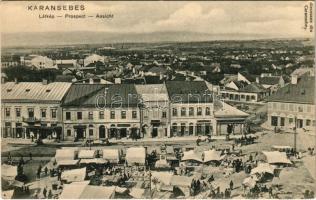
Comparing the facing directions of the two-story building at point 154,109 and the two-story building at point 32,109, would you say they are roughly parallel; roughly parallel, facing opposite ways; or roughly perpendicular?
roughly parallel

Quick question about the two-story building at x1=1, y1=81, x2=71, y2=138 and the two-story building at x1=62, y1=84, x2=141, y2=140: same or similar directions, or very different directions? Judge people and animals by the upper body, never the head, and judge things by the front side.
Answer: same or similar directions

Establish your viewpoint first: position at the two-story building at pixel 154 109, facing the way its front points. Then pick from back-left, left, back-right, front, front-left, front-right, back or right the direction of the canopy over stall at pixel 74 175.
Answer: right

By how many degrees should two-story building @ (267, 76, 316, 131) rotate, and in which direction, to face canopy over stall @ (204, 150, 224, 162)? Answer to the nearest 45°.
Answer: approximately 90° to its right

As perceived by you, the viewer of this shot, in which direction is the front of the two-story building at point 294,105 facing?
facing the viewer

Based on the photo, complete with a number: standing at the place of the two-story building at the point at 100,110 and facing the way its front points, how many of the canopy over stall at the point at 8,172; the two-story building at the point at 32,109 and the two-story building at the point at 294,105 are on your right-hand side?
2

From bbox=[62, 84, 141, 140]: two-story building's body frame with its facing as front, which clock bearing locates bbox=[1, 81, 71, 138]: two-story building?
bbox=[1, 81, 71, 138]: two-story building is roughly at 3 o'clock from bbox=[62, 84, 141, 140]: two-story building.

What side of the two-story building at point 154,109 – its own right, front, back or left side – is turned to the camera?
front

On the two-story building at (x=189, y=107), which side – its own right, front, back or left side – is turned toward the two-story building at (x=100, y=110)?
right

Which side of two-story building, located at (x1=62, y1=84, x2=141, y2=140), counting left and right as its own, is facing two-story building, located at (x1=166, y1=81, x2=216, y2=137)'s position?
left

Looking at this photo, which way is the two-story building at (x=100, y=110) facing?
toward the camera
